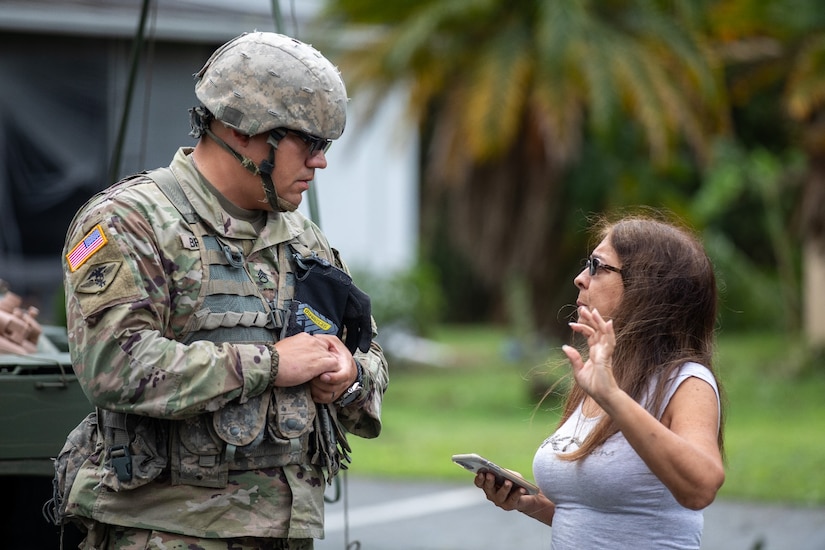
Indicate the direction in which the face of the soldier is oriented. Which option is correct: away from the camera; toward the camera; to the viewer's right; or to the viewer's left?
to the viewer's right

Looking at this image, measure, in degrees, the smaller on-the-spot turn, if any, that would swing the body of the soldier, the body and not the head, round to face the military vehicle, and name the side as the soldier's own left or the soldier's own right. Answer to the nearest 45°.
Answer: approximately 180°

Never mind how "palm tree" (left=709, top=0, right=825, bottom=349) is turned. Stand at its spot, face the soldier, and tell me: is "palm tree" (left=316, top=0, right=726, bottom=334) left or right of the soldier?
right

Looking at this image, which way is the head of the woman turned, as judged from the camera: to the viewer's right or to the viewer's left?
to the viewer's left

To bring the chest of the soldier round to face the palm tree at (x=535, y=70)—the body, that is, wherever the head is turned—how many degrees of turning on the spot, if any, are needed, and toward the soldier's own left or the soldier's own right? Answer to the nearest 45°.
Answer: approximately 135° to the soldier's own left

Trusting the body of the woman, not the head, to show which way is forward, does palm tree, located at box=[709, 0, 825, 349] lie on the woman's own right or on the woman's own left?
on the woman's own right

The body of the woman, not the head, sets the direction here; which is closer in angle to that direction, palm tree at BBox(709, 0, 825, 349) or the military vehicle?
the military vehicle

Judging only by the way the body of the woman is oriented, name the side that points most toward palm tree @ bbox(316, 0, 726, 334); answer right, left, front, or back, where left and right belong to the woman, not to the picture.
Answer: right

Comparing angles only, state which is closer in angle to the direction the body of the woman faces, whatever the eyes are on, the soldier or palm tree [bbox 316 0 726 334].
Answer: the soldier

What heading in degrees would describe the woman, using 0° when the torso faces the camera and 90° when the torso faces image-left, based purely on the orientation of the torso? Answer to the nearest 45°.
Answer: approximately 90°

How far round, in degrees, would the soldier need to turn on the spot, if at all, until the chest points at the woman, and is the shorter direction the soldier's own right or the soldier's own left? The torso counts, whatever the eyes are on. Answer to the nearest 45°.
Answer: approximately 45° to the soldier's own left

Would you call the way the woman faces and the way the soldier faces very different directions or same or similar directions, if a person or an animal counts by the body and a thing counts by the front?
very different directions

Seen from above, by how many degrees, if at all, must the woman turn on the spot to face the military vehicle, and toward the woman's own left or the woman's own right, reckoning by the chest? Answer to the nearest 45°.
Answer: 0° — they already face it

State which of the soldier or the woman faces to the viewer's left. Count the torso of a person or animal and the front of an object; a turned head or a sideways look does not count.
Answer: the woman

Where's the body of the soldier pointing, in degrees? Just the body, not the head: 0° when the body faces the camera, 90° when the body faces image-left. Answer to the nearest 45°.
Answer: approximately 315°
